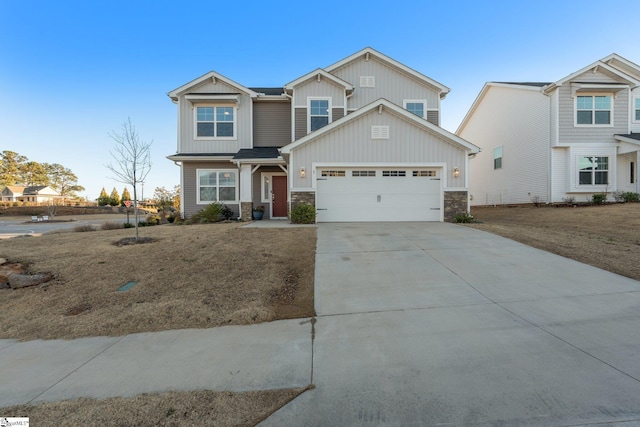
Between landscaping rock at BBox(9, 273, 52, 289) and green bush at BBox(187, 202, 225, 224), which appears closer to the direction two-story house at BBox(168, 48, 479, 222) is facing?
the landscaping rock

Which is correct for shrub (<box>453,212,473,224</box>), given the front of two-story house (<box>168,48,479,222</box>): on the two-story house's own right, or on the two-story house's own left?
on the two-story house's own left

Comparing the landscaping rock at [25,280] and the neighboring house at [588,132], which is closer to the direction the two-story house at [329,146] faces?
the landscaping rock

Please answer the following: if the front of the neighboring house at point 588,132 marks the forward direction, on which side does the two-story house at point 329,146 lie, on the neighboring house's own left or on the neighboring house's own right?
on the neighboring house's own right

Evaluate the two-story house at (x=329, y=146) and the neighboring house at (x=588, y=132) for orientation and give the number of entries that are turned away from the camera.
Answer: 0

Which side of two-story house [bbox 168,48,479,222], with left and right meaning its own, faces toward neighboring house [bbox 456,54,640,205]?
left

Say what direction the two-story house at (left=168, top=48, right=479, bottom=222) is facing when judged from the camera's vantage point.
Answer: facing the viewer

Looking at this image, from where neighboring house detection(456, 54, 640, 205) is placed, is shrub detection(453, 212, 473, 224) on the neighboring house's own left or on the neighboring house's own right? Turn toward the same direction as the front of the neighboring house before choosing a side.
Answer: on the neighboring house's own right

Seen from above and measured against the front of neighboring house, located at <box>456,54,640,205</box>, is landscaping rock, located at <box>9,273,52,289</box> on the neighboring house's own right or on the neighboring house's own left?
on the neighboring house's own right

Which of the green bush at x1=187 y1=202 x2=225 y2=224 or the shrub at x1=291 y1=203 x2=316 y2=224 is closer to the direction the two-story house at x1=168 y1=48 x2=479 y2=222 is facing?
the shrub

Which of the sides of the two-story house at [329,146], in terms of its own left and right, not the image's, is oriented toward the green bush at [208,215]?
right

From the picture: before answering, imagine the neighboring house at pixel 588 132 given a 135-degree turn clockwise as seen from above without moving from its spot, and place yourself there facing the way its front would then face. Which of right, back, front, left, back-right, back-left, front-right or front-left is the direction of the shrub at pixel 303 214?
front-left

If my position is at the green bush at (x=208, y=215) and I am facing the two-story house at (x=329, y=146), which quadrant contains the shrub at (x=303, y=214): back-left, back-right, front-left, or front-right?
front-right

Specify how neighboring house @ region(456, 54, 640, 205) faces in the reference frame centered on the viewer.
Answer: facing the viewer and to the right of the viewer

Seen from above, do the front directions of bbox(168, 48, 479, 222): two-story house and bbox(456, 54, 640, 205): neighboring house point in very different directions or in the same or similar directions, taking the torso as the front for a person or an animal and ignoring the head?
same or similar directions
